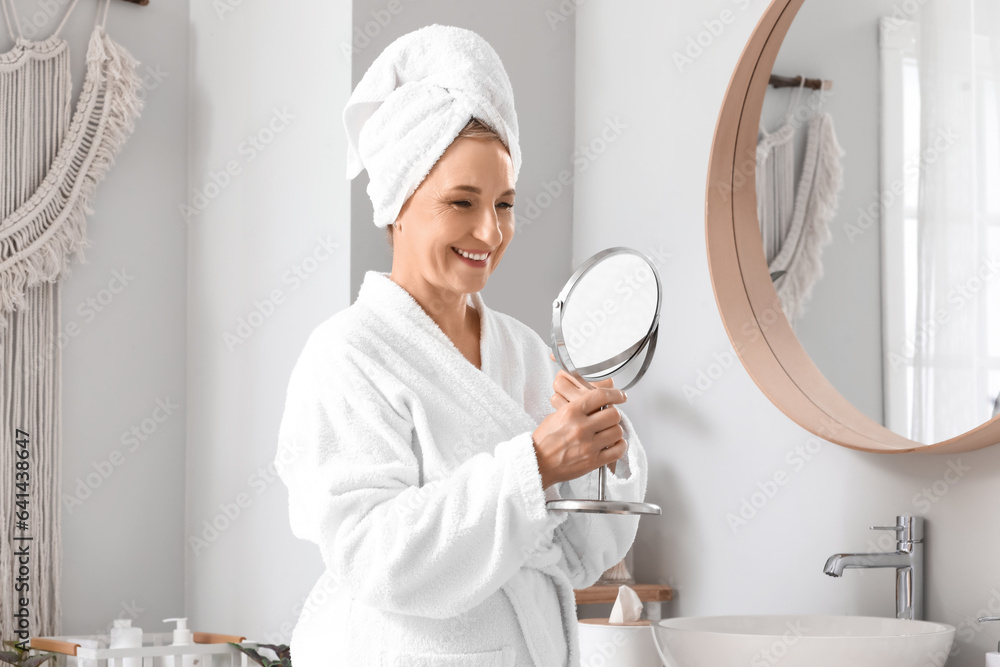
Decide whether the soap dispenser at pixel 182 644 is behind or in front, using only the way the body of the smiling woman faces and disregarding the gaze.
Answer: behind

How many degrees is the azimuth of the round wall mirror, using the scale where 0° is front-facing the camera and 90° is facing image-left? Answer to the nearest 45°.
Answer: approximately 45°

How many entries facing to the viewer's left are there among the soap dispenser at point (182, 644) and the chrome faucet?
2

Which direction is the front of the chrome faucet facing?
to the viewer's left

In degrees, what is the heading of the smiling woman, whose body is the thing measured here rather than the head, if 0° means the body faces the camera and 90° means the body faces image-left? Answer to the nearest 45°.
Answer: approximately 315°

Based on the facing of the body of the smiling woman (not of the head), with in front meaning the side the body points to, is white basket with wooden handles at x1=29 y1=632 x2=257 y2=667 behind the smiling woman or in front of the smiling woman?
behind

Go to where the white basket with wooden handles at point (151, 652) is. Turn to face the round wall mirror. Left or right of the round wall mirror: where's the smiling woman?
right

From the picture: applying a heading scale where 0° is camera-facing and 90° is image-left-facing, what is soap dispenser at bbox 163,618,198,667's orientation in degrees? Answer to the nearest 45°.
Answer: approximately 90°
